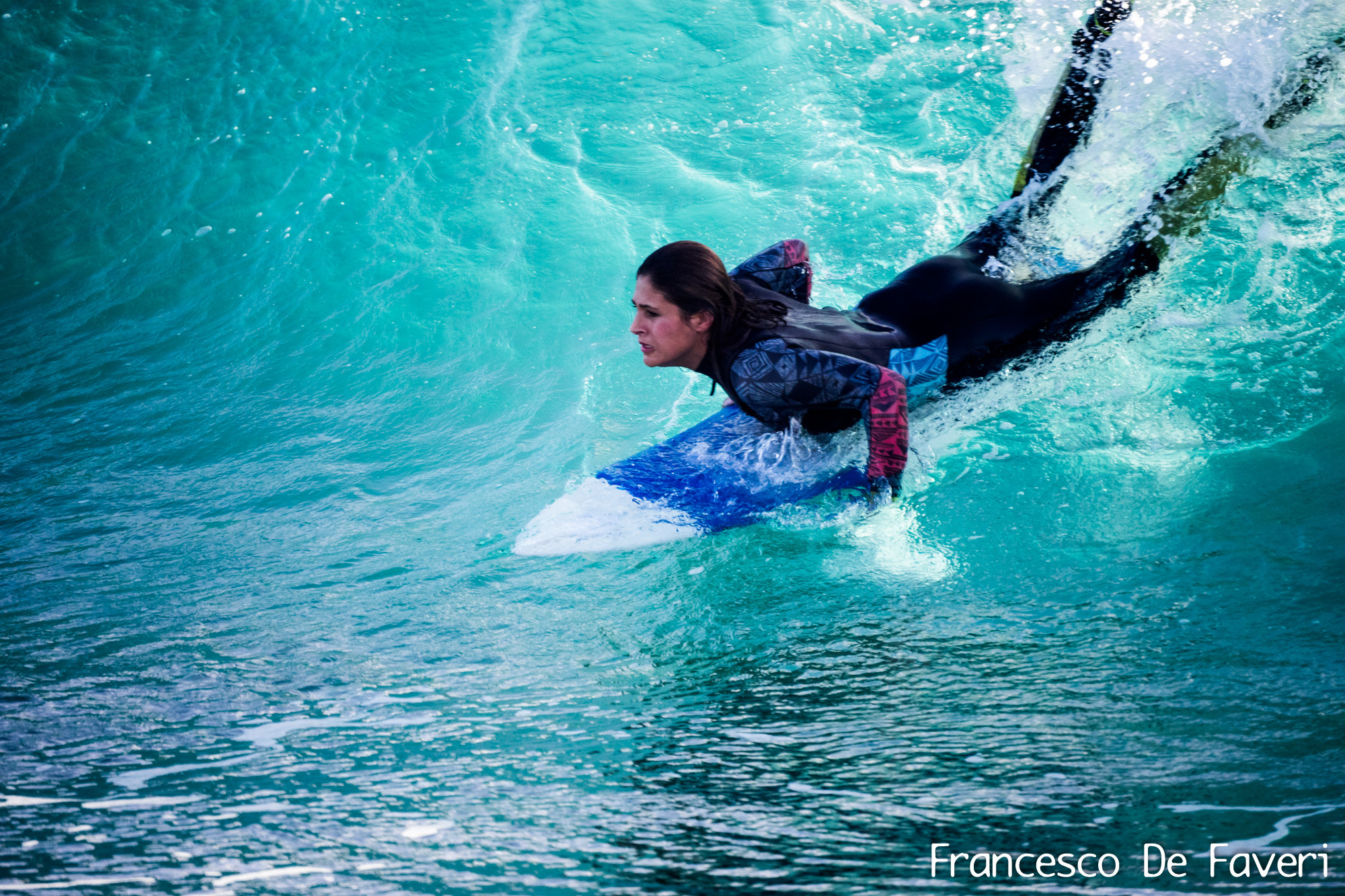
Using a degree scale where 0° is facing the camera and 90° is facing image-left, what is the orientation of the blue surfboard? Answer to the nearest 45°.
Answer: approximately 45°
